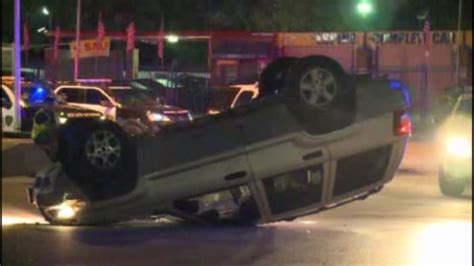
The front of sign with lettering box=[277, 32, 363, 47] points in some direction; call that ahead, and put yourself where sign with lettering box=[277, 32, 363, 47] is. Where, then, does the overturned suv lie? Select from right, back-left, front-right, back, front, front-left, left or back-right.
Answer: front

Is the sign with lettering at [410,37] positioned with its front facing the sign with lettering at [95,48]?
no

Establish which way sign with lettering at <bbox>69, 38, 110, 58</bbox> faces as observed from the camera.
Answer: facing the viewer

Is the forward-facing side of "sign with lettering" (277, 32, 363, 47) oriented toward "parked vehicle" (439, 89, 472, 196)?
yes

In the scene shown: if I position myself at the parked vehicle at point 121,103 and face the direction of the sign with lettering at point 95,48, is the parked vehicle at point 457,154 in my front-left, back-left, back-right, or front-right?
back-right

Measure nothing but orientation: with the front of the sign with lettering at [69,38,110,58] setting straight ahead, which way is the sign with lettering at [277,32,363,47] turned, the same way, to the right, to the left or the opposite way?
the same way

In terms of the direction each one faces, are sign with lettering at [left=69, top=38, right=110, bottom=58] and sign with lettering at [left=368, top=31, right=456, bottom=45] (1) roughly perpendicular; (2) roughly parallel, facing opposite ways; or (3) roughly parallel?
roughly parallel

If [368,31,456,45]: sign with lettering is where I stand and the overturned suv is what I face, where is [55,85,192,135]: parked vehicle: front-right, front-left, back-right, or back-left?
front-right

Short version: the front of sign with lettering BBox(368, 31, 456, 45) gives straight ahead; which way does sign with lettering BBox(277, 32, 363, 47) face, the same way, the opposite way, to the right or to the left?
the same way

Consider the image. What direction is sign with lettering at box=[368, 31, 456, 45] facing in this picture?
toward the camera

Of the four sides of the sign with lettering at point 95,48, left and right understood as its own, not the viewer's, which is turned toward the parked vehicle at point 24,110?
front

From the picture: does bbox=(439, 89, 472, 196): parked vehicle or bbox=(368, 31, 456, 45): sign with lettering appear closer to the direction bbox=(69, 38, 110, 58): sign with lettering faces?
the parked vehicle

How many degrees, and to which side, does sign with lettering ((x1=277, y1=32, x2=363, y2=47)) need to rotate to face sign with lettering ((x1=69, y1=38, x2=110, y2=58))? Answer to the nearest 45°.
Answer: approximately 45° to its right

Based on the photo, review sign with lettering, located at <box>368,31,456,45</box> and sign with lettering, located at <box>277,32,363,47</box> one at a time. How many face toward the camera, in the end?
2

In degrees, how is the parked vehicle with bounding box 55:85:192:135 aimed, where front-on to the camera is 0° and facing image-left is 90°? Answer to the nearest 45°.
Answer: approximately 315°

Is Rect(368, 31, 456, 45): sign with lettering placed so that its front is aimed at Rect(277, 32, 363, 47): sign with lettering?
no

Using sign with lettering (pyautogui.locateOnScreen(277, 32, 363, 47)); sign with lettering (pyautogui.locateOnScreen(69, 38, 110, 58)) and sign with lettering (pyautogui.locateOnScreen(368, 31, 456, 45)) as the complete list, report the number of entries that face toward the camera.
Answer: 3

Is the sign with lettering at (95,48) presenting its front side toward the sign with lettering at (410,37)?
no

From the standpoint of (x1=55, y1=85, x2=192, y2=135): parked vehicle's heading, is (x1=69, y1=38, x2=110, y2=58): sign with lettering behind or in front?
behind
